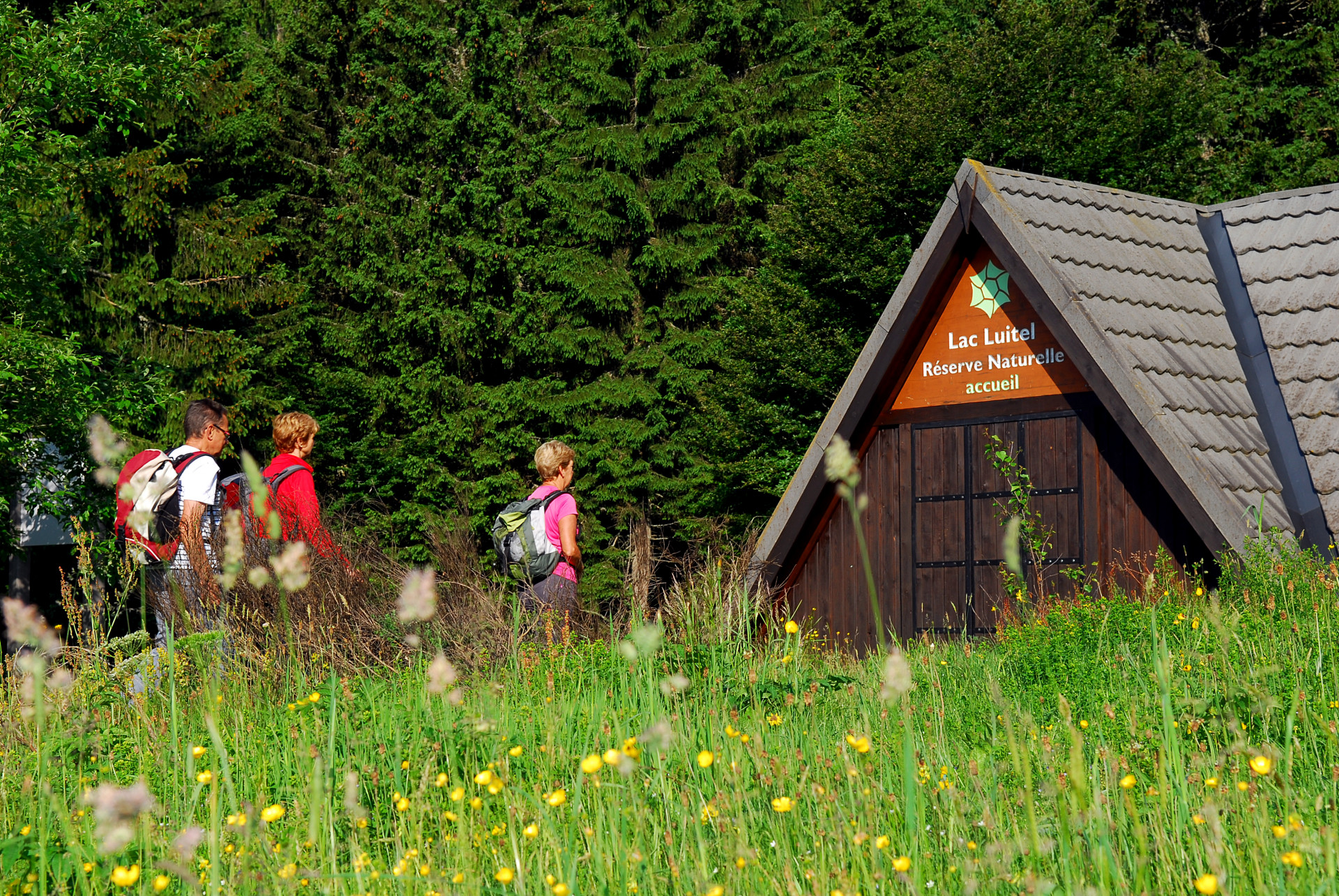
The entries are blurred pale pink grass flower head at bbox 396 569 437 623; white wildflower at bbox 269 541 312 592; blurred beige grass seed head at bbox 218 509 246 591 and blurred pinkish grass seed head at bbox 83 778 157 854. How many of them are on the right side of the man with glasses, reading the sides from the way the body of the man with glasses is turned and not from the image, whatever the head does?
4

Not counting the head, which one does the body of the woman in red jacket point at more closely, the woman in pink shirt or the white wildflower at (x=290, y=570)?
the woman in pink shirt

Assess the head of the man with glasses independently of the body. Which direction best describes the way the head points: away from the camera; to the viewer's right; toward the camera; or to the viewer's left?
to the viewer's right

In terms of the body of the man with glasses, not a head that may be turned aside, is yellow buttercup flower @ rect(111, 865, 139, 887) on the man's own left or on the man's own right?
on the man's own right

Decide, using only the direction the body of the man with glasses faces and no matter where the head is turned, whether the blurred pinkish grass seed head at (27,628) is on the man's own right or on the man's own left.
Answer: on the man's own right

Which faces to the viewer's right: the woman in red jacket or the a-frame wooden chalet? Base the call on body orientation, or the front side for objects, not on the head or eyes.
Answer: the woman in red jacket

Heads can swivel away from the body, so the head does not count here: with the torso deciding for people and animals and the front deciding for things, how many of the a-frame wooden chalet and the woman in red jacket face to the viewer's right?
1

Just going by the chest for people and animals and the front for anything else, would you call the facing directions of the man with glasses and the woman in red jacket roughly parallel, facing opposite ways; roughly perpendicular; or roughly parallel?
roughly parallel

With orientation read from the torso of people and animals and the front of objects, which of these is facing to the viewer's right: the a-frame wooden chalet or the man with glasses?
the man with glasses

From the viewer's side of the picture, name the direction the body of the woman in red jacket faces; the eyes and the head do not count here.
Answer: to the viewer's right

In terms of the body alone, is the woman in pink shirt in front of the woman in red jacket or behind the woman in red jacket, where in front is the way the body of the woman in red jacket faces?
in front

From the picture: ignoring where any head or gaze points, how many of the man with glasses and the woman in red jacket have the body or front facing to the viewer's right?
2

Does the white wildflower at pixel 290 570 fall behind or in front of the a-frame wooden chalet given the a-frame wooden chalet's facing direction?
in front

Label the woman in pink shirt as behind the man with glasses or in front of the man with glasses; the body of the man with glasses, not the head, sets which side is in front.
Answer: in front

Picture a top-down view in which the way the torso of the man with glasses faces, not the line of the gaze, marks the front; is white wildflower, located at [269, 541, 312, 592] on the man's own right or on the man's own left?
on the man's own right
